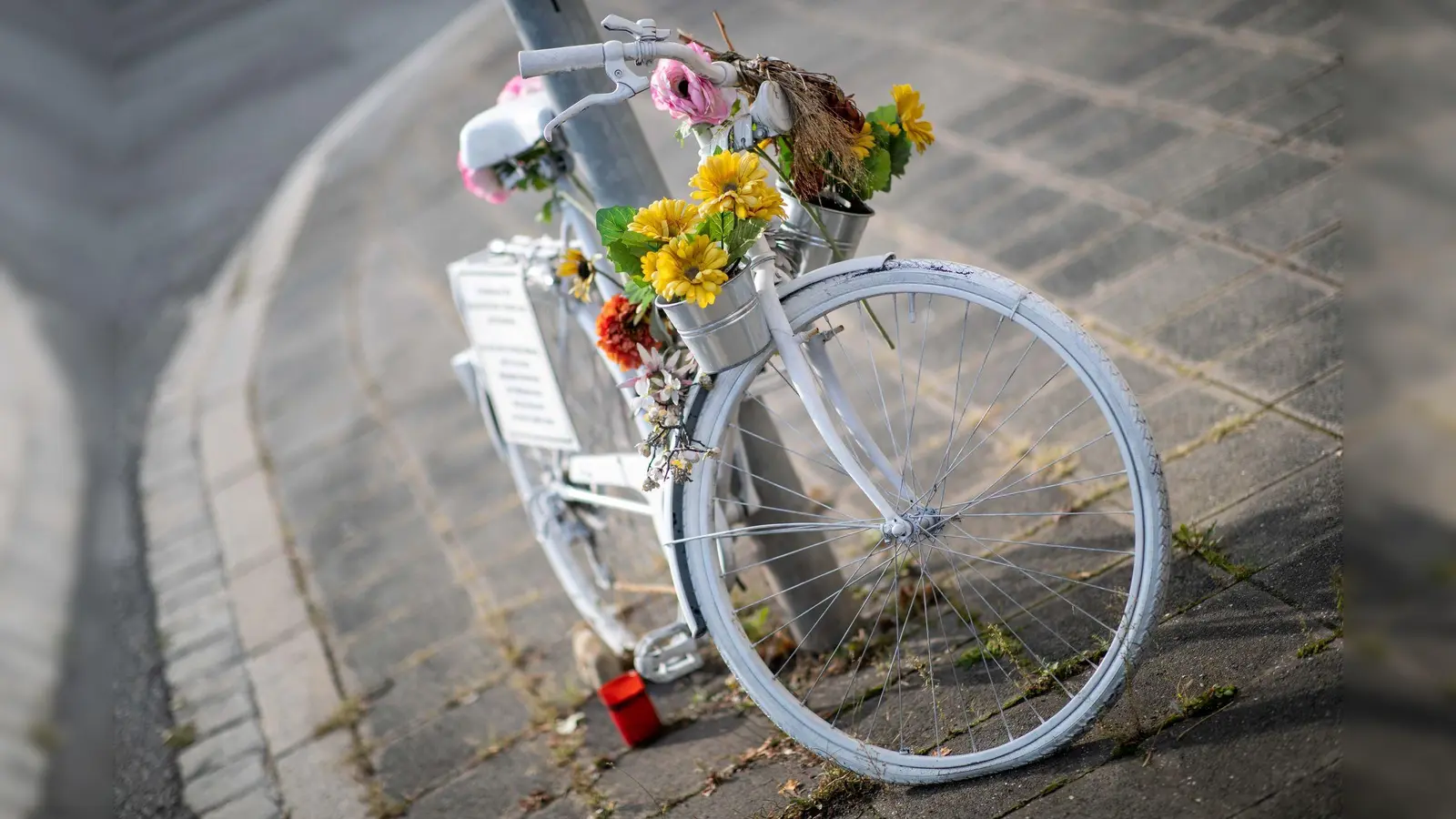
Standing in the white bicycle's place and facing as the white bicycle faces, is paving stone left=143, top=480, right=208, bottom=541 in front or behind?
behind

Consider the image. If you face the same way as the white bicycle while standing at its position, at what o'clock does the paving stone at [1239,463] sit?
The paving stone is roughly at 10 o'clock from the white bicycle.

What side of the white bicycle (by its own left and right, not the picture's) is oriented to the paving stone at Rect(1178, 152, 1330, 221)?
left

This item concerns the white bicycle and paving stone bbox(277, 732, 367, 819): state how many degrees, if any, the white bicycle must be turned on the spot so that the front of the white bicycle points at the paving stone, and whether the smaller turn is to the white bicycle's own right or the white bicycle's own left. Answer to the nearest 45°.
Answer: approximately 135° to the white bicycle's own right

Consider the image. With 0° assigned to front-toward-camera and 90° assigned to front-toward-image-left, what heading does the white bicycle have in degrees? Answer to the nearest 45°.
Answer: approximately 315°

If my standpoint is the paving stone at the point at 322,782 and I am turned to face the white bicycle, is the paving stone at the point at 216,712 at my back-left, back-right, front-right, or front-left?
back-left

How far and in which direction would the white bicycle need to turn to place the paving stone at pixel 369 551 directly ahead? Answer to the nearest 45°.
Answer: approximately 180°

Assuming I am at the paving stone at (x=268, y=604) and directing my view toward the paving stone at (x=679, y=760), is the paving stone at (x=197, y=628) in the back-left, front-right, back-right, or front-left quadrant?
back-right

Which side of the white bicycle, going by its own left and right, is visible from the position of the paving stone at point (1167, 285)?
left

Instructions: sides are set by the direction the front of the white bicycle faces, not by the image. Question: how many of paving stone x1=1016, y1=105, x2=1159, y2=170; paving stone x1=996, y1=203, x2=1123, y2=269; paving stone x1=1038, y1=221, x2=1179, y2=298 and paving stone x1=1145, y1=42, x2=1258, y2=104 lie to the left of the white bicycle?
4

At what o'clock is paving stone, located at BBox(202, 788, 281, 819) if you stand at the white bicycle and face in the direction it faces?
The paving stone is roughly at 5 o'clock from the white bicycle.
